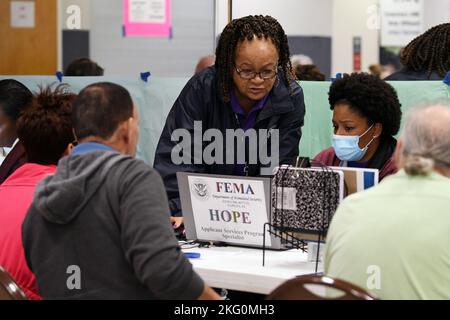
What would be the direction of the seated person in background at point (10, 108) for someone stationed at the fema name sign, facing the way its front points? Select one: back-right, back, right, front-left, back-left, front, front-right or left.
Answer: back-right

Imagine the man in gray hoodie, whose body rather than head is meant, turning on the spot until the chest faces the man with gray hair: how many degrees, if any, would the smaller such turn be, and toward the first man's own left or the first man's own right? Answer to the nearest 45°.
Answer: approximately 45° to the first man's own right

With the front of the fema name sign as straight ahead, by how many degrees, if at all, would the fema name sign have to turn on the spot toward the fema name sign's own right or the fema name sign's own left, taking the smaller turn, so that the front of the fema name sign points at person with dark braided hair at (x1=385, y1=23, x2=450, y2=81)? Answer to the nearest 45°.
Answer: approximately 135° to the fema name sign's own left

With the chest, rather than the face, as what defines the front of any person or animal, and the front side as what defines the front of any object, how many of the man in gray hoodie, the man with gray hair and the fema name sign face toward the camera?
1

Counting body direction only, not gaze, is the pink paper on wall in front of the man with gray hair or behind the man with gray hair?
in front

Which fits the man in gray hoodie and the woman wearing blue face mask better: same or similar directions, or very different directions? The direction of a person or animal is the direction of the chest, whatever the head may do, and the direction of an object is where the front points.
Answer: very different directions

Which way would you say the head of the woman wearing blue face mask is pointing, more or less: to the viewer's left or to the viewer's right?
to the viewer's left

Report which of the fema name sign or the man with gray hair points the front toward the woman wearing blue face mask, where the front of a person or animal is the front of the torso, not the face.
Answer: the man with gray hair

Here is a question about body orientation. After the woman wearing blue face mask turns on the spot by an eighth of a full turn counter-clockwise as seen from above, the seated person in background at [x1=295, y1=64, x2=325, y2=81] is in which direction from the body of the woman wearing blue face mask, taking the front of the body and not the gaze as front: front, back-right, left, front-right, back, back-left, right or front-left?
back

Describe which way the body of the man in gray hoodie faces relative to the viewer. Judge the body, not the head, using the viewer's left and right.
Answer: facing away from the viewer and to the right of the viewer

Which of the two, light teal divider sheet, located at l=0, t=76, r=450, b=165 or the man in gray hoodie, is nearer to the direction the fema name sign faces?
the man in gray hoodie

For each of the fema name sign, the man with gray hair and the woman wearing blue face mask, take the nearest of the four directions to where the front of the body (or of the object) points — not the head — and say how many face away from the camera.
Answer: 1

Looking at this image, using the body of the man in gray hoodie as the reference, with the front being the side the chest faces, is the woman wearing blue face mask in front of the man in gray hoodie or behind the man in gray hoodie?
in front

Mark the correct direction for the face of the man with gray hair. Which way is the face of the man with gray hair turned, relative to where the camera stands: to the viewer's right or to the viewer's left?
to the viewer's left

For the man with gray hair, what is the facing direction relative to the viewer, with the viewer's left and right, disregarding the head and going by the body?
facing away from the viewer

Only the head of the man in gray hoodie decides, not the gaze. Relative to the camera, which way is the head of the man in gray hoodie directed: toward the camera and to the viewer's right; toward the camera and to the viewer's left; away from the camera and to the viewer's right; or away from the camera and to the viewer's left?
away from the camera and to the viewer's right
